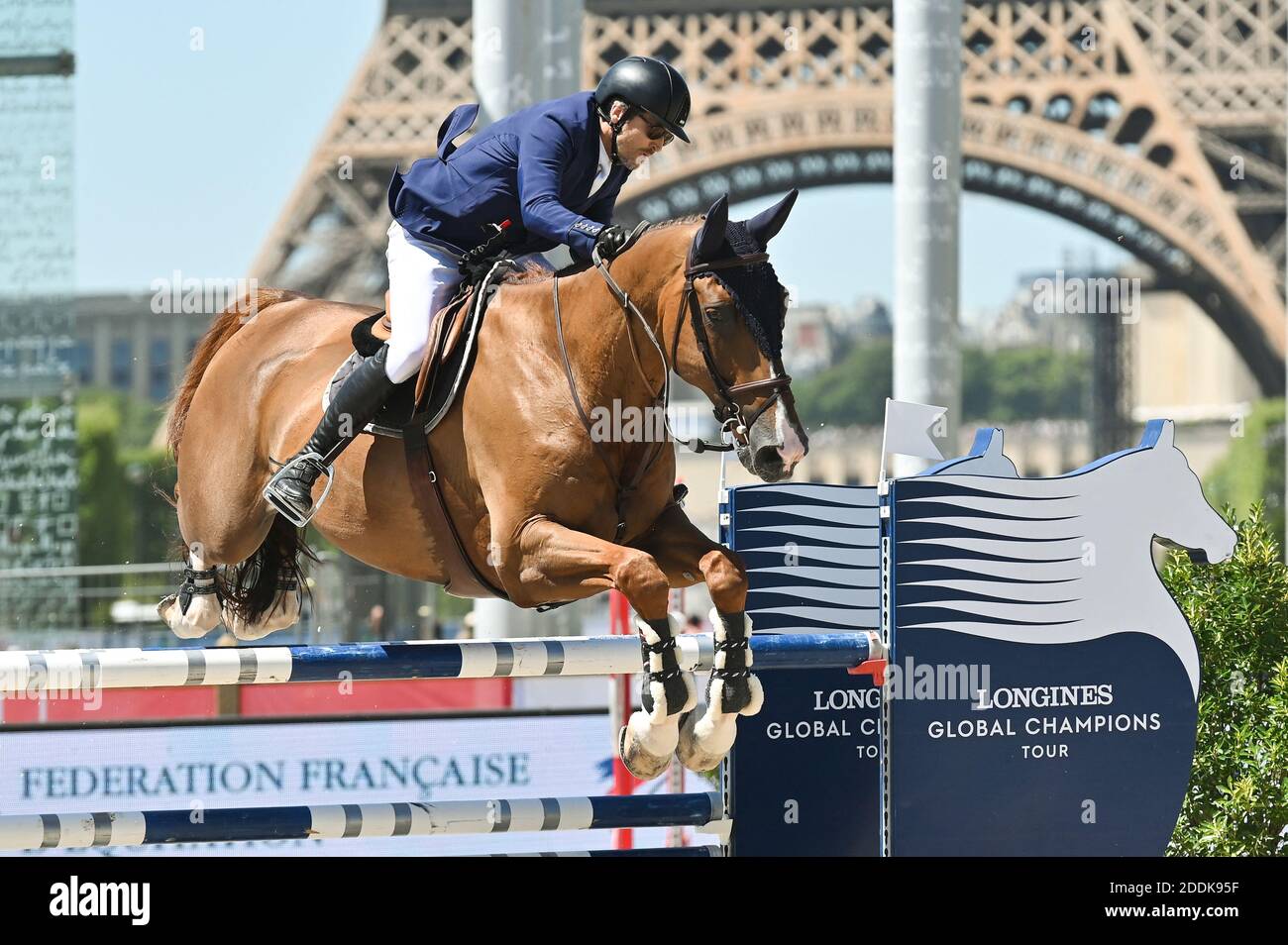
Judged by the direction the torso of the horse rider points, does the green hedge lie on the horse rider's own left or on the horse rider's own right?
on the horse rider's own left

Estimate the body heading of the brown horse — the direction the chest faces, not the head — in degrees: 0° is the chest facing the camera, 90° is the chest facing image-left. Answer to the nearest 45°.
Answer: approximately 315°

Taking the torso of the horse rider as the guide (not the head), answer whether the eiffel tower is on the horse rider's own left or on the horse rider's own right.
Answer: on the horse rider's own left

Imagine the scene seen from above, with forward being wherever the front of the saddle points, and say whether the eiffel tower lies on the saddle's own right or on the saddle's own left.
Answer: on the saddle's own left

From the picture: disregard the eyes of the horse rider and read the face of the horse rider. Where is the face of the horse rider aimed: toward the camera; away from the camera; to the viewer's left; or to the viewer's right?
to the viewer's right

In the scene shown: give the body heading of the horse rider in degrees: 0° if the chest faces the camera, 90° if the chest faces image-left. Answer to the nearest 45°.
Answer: approximately 315°
